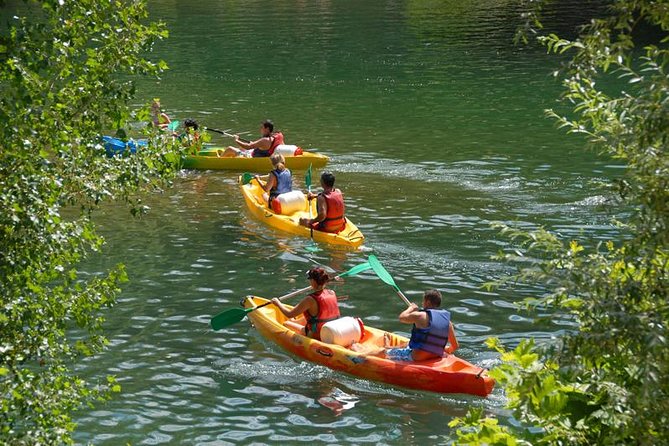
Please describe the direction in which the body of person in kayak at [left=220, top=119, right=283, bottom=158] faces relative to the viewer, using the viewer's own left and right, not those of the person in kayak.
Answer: facing to the left of the viewer

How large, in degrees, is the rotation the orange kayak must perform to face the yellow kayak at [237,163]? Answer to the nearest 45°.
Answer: approximately 45° to its right

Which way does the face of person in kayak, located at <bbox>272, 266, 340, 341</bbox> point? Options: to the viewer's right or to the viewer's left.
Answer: to the viewer's left

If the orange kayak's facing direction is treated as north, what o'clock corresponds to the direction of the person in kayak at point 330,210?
The person in kayak is roughly at 1 o'clock from the orange kayak.

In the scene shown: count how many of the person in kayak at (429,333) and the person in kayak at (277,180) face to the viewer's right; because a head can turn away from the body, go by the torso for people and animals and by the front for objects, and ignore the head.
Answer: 0

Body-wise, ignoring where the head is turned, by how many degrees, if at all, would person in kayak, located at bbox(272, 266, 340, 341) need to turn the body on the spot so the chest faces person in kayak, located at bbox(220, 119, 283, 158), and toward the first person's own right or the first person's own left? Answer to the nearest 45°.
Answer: approximately 45° to the first person's own right

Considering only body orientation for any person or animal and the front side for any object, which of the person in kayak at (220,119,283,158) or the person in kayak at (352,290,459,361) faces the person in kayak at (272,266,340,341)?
the person in kayak at (352,290,459,361)

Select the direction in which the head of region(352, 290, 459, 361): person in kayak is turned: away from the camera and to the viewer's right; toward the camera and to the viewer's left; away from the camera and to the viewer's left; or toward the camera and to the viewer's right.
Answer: away from the camera and to the viewer's left

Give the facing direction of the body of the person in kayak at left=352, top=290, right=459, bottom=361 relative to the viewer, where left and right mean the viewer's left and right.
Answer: facing away from the viewer and to the left of the viewer

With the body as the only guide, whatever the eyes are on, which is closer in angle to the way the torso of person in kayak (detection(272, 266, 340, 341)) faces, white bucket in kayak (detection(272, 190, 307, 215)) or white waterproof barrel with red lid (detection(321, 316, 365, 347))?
the white bucket in kayak

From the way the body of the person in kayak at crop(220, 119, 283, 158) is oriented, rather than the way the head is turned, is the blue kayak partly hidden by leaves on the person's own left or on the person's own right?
on the person's own left

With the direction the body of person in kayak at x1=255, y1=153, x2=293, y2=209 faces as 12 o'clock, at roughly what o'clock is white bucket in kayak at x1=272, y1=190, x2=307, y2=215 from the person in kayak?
The white bucket in kayak is roughly at 7 o'clock from the person in kayak.

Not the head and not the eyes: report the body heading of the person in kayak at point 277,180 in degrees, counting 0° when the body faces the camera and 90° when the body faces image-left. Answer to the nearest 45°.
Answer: approximately 135°

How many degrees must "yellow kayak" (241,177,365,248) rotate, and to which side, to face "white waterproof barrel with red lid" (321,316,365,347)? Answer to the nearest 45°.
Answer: approximately 135° to its left

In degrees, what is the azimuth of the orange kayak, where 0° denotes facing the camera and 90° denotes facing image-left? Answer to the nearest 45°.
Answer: approximately 135°

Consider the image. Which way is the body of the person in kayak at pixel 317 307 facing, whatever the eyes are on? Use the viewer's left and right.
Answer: facing away from the viewer and to the left of the viewer

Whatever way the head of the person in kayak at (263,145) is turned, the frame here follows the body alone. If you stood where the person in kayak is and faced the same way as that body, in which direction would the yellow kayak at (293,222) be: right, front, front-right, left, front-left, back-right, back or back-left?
left
